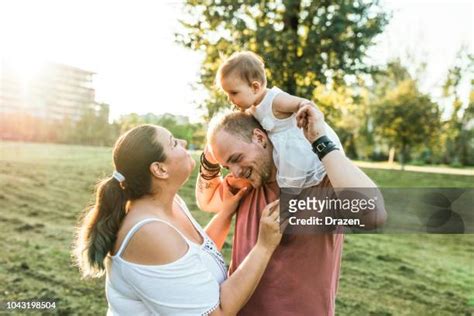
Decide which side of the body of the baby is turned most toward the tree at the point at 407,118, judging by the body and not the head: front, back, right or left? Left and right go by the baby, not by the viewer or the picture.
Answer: right

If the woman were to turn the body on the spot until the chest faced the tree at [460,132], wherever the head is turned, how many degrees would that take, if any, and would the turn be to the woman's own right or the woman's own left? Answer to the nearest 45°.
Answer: approximately 45° to the woman's own left

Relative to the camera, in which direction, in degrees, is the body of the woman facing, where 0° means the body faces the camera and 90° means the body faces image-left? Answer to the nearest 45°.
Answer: approximately 270°

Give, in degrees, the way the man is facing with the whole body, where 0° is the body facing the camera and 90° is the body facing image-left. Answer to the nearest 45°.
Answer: approximately 45°

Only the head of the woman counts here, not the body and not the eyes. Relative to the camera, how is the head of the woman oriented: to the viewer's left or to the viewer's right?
to the viewer's right

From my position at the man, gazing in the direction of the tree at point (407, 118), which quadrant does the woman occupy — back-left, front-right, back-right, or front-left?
back-left

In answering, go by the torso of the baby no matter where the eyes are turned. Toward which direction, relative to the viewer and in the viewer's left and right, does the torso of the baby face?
facing to the left of the viewer

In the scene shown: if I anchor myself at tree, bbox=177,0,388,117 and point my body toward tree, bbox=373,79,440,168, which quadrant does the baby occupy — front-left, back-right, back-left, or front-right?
back-right

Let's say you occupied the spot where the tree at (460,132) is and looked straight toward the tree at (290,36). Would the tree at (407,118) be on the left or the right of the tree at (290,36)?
right

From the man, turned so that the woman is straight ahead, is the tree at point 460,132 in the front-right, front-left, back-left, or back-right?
back-right

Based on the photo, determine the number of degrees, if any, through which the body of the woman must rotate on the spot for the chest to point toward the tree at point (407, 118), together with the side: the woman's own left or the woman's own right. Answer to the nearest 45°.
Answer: approximately 45° to the woman's own left
